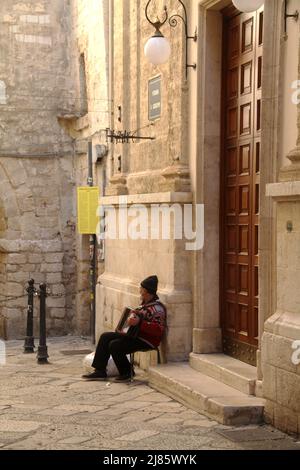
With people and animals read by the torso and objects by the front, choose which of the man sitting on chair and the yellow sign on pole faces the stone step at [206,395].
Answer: the yellow sign on pole

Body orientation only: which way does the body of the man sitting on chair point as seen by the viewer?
to the viewer's left

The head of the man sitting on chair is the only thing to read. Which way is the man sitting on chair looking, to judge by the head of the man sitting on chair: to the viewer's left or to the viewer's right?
to the viewer's left

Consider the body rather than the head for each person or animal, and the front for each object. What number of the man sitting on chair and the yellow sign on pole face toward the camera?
1

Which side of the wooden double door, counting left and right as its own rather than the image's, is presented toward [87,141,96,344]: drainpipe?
right

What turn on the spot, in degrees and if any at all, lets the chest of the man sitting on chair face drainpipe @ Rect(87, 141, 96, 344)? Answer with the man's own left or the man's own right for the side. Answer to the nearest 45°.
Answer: approximately 90° to the man's own right
